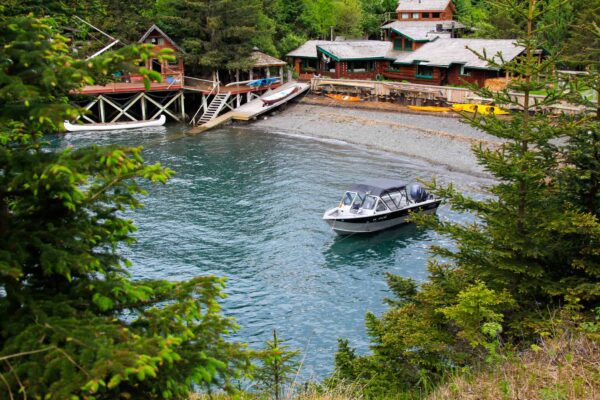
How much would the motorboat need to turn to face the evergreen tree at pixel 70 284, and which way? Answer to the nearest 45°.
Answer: approximately 45° to its left

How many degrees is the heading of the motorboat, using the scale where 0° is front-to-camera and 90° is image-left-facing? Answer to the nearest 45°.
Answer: approximately 45°
